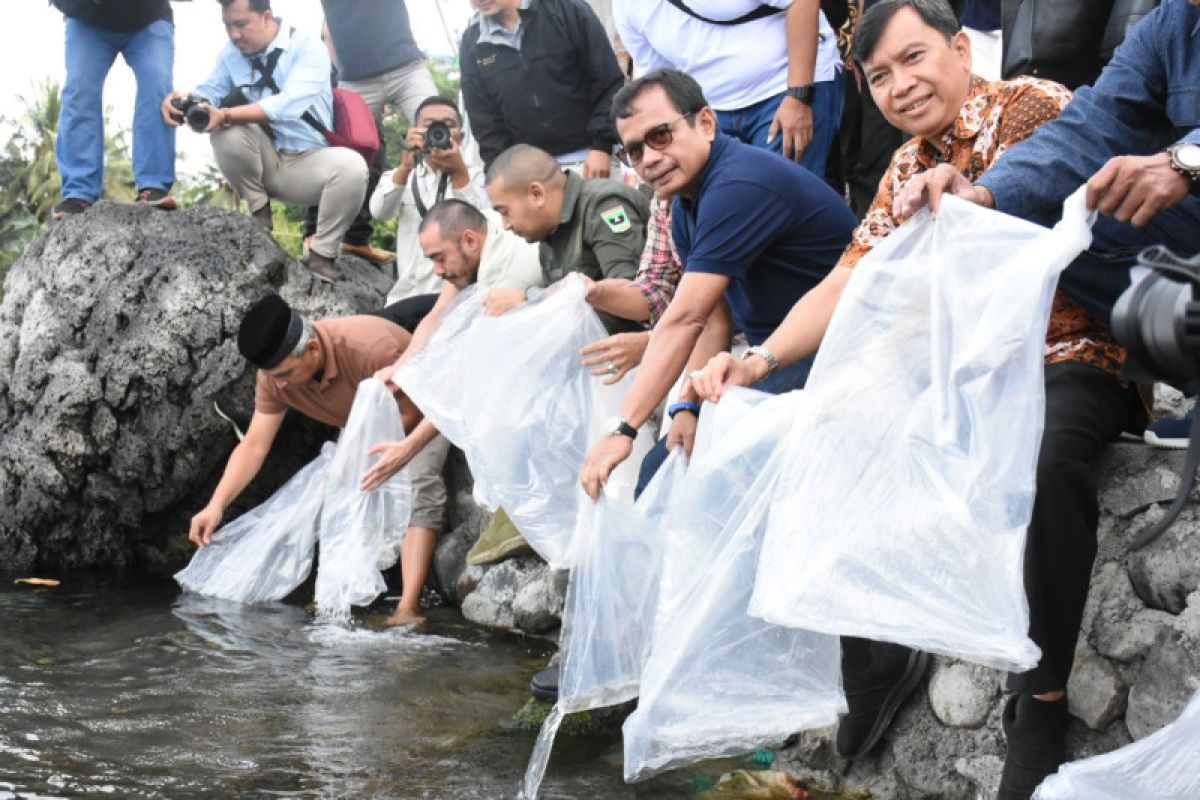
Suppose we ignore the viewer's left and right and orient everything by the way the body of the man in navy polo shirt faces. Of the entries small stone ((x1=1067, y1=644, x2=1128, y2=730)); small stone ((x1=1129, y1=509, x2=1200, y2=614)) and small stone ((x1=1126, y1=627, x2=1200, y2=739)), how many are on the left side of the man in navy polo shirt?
3

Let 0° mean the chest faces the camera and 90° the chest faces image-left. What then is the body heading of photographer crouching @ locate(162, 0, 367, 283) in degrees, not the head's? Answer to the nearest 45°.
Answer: approximately 45°

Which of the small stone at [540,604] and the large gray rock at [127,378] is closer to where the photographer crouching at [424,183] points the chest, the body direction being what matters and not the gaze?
the small stone

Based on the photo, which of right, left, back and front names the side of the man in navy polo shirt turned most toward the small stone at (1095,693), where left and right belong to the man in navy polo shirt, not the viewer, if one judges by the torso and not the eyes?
left

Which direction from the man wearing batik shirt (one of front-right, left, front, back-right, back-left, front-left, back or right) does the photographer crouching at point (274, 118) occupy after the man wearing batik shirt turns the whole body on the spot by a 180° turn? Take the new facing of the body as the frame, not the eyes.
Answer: left

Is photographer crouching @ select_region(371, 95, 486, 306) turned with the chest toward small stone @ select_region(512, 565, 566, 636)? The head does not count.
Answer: yes

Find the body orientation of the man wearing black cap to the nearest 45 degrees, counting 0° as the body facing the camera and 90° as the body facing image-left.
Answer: approximately 45°

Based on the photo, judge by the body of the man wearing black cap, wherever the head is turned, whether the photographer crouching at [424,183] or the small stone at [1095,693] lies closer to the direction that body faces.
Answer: the small stone

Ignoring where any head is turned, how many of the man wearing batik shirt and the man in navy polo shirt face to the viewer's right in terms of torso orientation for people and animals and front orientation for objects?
0

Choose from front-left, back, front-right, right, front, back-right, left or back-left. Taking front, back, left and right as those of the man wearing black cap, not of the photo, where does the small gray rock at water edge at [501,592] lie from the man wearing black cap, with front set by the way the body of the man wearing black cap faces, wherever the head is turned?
left
